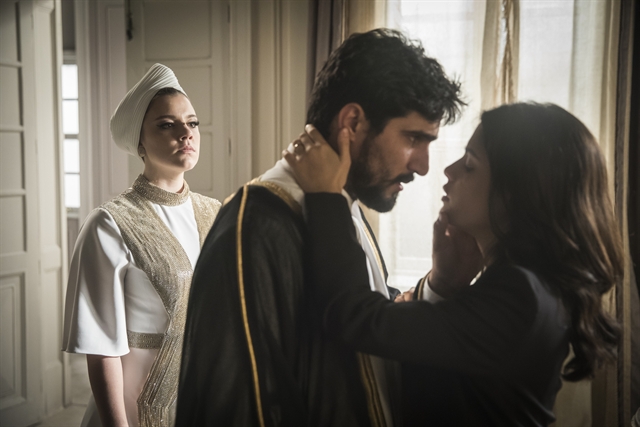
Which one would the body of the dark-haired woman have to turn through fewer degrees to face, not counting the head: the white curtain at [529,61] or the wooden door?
the wooden door

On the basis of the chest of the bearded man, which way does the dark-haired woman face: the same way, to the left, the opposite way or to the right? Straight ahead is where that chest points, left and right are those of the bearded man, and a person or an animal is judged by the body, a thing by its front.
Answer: the opposite way

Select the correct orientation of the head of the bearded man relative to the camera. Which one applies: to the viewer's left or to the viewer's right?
to the viewer's right

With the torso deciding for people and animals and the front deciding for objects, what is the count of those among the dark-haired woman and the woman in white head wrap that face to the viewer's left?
1

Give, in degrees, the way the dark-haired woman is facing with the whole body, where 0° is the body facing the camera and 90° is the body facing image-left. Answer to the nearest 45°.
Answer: approximately 90°

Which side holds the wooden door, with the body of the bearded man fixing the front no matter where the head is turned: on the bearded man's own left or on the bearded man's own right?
on the bearded man's own left

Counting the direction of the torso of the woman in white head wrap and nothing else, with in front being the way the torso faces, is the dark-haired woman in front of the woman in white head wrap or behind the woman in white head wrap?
in front

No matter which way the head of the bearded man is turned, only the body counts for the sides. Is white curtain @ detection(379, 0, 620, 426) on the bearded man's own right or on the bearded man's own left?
on the bearded man's own left

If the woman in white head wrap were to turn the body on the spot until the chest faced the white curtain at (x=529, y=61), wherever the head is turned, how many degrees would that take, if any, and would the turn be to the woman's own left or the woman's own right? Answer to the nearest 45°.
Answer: approximately 90° to the woman's own left

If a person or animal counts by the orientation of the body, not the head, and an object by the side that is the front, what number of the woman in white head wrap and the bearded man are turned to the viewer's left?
0

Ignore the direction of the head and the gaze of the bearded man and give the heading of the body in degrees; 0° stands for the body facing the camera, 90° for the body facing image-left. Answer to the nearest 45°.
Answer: approximately 270°

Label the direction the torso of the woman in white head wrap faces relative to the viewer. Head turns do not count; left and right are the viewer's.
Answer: facing the viewer and to the right of the viewer

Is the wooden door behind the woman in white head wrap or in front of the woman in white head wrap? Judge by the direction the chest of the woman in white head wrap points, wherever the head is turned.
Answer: behind

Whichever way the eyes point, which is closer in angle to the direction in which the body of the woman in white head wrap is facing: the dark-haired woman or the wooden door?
the dark-haired woman
